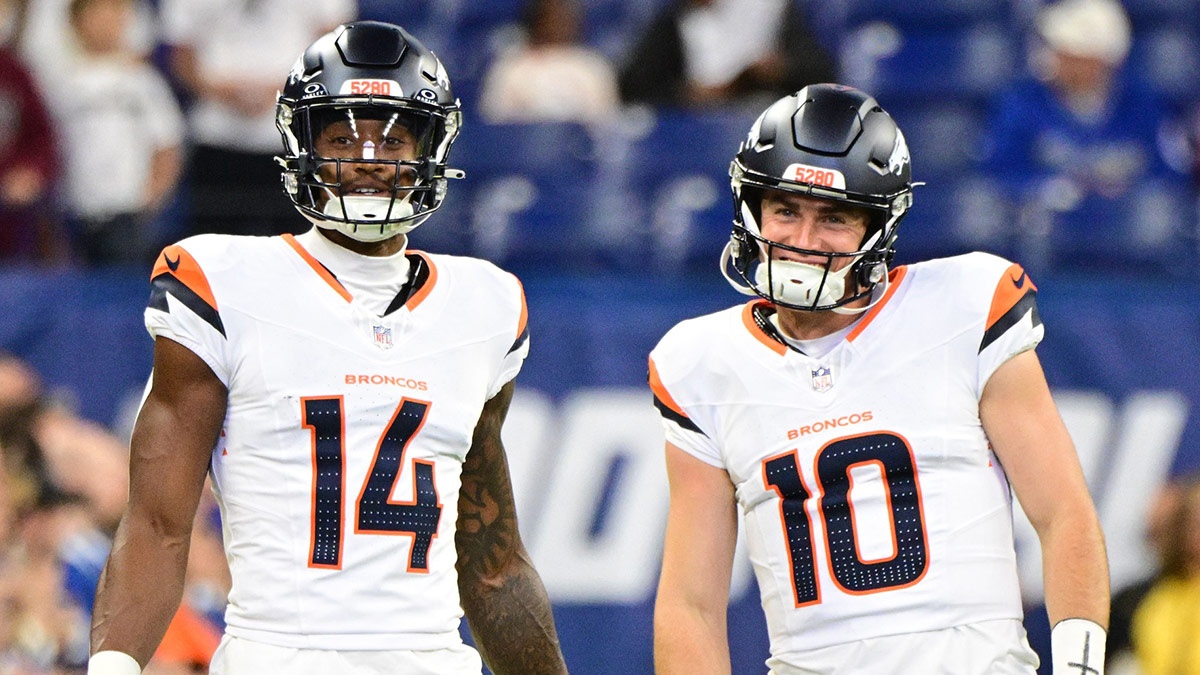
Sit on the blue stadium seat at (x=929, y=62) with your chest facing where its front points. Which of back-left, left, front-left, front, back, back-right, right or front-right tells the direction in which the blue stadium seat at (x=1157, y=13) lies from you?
back-left

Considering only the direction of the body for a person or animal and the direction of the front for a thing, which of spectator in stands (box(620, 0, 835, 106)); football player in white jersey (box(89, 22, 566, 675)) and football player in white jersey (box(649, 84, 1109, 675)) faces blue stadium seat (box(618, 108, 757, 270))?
the spectator in stands

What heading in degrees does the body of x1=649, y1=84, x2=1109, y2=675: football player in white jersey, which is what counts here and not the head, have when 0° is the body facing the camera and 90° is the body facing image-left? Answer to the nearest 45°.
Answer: approximately 0°

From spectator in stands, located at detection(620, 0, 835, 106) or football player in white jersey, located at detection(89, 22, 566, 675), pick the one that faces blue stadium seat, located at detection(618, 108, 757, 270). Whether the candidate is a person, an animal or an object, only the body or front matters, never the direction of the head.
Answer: the spectator in stands

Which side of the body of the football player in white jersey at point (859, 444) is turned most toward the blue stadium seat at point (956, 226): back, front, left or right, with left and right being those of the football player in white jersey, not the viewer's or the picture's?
back

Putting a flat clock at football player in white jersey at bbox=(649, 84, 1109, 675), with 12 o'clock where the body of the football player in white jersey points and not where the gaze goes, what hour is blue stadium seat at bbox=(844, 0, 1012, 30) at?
The blue stadium seat is roughly at 6 o'clock from the football player in white jersey.

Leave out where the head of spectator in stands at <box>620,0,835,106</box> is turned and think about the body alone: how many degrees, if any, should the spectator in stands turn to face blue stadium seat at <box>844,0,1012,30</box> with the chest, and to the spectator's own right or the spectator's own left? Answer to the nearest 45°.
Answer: approximately 135° to the spectator's own left
